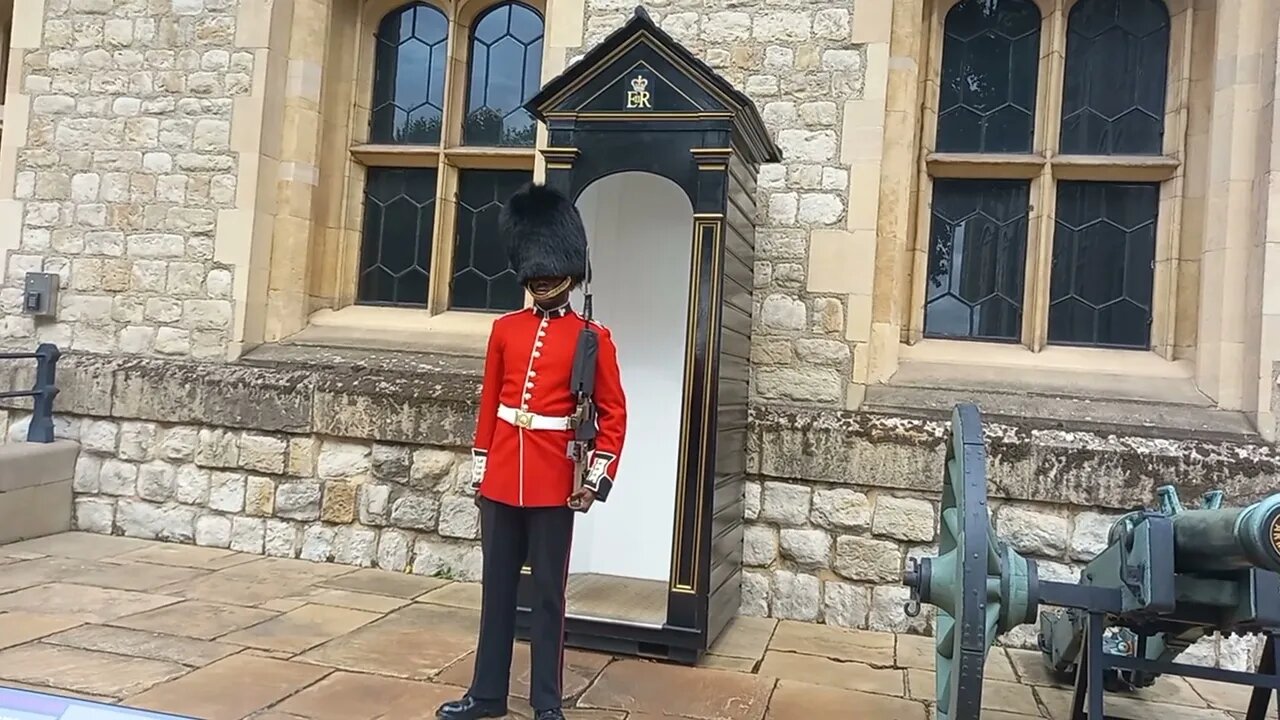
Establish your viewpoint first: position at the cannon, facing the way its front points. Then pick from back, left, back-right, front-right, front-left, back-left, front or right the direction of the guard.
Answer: back-right

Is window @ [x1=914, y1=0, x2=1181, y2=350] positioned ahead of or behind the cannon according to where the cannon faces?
behind

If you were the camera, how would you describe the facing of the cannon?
facing the viewer and to the right of the viewer

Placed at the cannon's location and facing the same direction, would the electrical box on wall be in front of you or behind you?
behind

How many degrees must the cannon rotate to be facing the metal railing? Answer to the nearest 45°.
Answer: approximately 135° to its right

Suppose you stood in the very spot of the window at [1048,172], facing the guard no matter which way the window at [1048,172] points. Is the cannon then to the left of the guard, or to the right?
left
